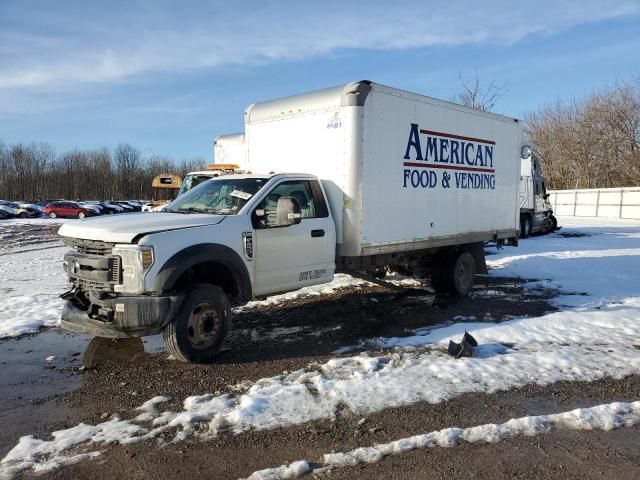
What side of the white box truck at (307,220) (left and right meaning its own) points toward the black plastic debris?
left

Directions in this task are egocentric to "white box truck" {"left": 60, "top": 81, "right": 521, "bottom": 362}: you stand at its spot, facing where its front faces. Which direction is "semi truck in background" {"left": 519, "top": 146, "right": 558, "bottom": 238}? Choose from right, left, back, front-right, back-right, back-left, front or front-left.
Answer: back

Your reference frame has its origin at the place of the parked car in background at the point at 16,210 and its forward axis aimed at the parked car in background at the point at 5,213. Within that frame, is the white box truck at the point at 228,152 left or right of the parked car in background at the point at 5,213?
left

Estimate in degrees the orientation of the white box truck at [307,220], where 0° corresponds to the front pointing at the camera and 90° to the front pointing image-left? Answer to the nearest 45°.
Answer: approximately 45°
